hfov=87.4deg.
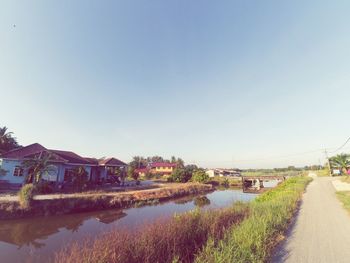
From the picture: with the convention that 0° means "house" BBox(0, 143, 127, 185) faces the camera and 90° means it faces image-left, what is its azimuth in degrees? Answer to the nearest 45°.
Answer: approximately 315°

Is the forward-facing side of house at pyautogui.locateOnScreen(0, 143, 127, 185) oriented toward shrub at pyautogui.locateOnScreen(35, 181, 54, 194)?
yes

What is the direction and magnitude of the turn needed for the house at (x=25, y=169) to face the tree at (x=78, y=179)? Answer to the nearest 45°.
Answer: approximately 45° to its left

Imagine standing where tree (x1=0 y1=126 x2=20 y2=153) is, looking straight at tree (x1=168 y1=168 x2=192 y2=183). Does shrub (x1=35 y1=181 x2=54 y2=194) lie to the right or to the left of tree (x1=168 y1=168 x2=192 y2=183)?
right

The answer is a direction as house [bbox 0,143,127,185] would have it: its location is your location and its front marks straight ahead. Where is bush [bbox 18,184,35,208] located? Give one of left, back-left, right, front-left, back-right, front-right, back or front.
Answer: front-right

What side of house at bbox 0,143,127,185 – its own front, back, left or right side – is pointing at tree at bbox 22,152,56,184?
front

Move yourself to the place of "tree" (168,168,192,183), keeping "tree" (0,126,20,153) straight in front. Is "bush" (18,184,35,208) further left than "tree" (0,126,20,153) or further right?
left

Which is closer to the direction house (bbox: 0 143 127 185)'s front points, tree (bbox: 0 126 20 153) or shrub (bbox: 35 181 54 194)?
the shrub

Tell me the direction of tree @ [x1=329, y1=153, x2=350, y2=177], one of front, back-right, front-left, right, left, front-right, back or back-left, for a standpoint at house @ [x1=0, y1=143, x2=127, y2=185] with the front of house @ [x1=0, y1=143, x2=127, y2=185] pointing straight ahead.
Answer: front-left

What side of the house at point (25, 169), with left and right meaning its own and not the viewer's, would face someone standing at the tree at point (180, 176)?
left

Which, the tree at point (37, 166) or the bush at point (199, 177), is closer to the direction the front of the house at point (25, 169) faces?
the tree

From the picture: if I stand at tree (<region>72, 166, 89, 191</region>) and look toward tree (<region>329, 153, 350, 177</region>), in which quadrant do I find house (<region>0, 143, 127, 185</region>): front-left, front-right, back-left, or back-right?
back-left
